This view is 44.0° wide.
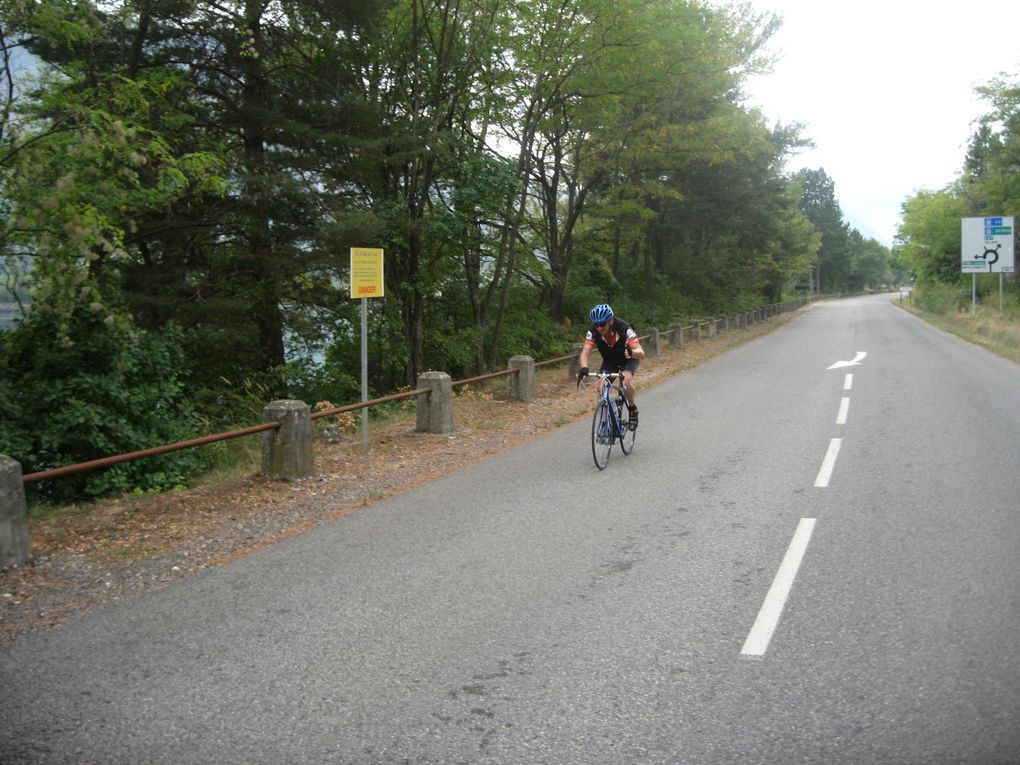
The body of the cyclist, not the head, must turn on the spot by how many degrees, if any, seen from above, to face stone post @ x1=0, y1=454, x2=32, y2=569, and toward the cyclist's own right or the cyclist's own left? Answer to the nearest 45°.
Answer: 0° — they already face it

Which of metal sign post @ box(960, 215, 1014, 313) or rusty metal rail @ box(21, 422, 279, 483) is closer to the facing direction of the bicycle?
the rusty metal rail

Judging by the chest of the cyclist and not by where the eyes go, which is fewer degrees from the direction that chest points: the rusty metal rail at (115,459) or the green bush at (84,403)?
the rusty metal rail

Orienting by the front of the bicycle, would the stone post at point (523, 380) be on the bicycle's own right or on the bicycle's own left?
on the bicycle's own right

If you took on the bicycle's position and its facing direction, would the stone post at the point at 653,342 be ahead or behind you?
behind

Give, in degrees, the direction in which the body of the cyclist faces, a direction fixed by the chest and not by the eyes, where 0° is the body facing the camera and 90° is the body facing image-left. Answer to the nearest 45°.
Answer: approximately 45°

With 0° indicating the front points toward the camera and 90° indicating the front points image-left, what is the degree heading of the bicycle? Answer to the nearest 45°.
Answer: approximately 45°
